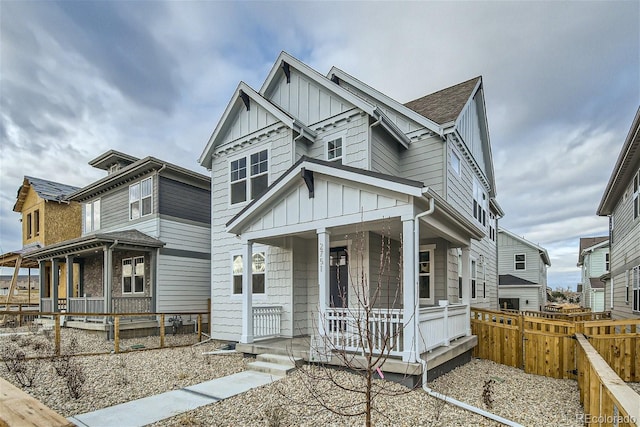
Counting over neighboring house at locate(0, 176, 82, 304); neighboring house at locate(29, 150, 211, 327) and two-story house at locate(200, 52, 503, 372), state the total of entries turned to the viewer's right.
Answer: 0

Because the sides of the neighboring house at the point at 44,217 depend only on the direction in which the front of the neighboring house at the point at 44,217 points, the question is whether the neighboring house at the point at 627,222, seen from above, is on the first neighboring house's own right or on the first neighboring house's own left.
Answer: on the first neighboring house's own left

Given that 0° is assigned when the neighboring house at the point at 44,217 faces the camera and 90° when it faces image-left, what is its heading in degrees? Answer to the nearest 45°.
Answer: approximately 45°

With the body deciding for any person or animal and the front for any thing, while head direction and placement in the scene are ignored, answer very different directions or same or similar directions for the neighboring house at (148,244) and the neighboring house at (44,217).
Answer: same or similar directions

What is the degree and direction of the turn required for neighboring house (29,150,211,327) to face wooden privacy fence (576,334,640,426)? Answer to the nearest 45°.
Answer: approximately 45° to its left

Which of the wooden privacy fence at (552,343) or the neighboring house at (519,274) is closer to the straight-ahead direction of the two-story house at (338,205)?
the wooden privacy fence

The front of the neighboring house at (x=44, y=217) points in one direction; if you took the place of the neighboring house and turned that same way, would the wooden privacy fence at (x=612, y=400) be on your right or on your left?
on your left

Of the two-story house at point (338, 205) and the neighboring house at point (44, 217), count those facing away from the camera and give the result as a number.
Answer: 0

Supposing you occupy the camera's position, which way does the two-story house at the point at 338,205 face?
facing the viewer and to the left of the viewer

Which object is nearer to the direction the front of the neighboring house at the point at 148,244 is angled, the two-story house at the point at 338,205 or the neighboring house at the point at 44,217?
the two-story house
